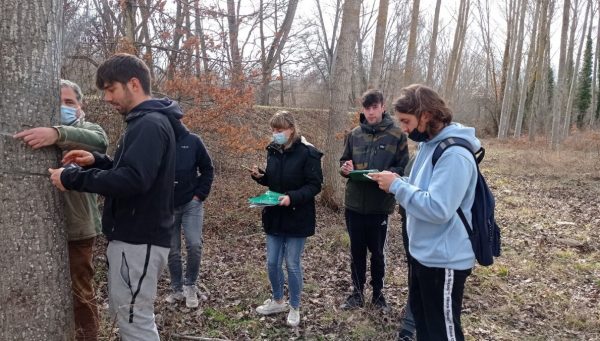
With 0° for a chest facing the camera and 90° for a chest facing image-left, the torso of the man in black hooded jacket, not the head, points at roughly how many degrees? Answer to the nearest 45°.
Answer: approximately 90°

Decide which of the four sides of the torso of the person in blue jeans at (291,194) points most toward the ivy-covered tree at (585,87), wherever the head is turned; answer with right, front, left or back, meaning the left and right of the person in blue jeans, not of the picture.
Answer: back

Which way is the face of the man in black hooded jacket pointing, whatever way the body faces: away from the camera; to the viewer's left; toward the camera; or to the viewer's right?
to the viewer's left

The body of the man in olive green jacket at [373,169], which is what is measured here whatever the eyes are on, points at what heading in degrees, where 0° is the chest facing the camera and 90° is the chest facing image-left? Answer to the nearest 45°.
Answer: approximately 0°

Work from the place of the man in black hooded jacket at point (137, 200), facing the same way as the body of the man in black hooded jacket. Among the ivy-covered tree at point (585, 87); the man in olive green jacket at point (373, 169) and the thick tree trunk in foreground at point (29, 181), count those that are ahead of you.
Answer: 1

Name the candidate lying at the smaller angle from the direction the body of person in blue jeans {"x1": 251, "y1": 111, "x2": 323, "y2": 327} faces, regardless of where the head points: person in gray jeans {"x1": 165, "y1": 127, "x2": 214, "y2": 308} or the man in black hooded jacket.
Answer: the man in black hooded jacket

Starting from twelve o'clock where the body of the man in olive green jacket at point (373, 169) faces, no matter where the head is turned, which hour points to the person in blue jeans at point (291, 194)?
The person in blue jeans is roughly at 2 o'clock from the man in olive green jacket.

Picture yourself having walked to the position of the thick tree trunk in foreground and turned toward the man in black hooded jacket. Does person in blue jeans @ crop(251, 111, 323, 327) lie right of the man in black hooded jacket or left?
left

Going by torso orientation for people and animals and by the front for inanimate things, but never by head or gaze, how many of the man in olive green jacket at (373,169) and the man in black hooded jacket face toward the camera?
1

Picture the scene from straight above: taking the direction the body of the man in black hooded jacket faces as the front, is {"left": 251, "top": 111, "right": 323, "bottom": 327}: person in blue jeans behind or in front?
behind

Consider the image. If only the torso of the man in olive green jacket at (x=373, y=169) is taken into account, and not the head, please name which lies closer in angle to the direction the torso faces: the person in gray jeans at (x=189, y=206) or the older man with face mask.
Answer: the older man with face mask

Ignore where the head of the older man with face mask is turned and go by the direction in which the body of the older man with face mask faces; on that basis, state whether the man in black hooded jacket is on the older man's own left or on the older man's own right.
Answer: on the older man's own left

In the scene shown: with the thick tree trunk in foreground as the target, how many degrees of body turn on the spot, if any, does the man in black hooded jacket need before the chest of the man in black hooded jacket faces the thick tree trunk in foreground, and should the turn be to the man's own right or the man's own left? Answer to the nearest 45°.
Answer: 0° — they already face it

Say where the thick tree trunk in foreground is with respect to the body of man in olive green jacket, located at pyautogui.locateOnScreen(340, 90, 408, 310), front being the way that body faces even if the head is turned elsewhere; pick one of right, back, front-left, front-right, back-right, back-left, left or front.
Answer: front-right
